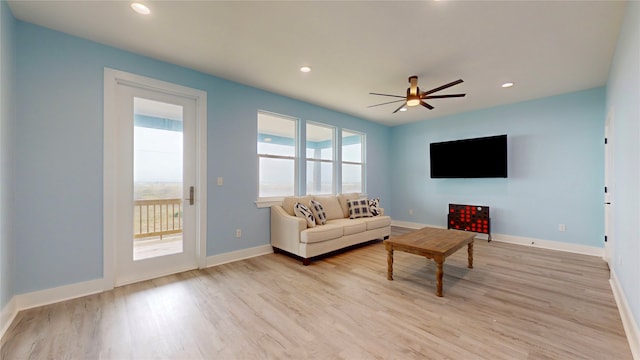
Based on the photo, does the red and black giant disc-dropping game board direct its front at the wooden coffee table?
yes

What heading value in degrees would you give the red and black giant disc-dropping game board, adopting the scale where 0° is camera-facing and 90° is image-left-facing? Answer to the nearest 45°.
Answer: approximately 0°

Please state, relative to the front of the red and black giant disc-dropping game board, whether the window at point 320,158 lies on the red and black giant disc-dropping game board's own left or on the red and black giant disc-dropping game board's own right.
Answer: on the red and black giant disc-dropping game board's own right

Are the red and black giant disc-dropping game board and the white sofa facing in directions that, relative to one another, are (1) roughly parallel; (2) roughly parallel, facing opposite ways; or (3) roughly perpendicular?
roughly perpendicular
